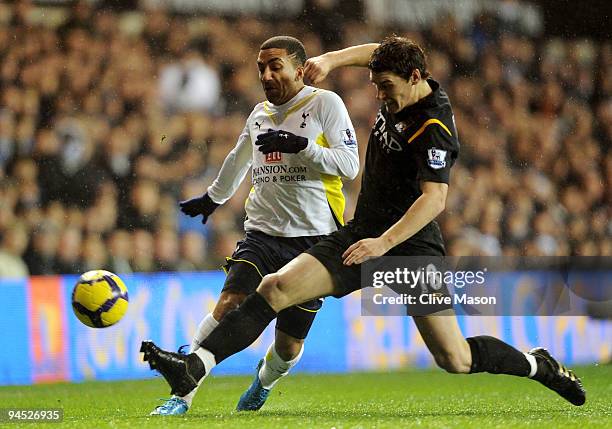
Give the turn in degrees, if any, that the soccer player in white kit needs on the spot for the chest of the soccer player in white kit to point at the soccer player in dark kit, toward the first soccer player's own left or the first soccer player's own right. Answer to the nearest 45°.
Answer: approximately 90° to the first soccer player's own left

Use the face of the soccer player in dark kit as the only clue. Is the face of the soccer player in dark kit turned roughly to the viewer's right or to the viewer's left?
to the viewer's left

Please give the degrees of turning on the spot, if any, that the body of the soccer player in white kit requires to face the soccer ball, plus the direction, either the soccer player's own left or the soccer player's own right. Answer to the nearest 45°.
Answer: approximately 45° to the soccer player's own right

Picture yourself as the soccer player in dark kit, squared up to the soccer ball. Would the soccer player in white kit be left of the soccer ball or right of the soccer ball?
right

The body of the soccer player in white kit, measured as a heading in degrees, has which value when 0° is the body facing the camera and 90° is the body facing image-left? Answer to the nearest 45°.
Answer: approximately 45°
